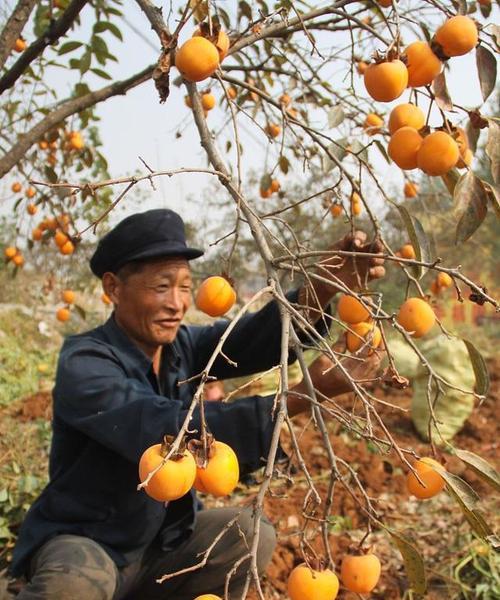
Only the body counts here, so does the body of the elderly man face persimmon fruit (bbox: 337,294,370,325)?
yes

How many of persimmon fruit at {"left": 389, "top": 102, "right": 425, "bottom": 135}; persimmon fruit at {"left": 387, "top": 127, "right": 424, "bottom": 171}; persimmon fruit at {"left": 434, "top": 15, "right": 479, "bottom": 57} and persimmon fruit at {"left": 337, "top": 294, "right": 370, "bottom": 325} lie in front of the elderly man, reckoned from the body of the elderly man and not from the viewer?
4

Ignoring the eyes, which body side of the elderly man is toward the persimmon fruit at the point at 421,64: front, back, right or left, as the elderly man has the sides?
front

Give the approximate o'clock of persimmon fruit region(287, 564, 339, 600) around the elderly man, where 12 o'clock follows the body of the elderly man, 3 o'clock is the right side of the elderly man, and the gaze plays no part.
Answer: The persimmon fruit is roughly at 1 o'clock from the elderly man.

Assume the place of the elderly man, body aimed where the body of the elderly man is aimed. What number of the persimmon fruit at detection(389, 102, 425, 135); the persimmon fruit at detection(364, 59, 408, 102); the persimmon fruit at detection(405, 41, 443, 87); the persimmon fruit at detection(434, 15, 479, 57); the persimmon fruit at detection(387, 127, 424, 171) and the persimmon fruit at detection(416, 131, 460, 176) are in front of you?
6

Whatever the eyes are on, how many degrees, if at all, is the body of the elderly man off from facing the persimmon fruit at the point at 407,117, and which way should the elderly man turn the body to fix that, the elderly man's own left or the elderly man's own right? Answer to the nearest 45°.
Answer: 0° — they already face it

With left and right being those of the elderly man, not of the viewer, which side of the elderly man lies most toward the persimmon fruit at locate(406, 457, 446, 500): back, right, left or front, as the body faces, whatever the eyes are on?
front

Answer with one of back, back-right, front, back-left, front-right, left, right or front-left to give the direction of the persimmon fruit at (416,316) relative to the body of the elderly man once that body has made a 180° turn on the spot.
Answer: back

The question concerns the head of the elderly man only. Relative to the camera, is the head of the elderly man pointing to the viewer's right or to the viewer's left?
to the viewer's right

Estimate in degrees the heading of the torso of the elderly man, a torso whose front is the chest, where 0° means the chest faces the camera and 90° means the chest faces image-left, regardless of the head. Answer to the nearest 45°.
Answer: approximately 315°

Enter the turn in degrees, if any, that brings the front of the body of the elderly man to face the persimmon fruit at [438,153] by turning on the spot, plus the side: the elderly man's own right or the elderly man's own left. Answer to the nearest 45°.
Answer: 0° — they already face it

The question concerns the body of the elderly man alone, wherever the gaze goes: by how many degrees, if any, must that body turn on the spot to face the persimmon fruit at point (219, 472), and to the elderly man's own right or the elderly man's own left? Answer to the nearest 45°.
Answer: approximately 45° to the elderly man's own right
